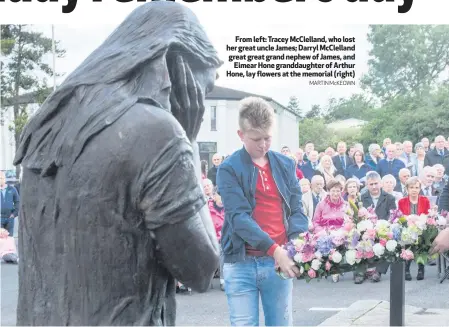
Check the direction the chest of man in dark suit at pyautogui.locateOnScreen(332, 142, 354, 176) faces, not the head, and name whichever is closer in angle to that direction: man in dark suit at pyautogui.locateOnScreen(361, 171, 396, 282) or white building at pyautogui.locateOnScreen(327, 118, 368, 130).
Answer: the man in dark suit

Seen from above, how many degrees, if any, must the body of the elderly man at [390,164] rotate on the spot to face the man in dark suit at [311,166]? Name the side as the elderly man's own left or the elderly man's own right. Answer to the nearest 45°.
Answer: approximately 90° to the elderly man's own right

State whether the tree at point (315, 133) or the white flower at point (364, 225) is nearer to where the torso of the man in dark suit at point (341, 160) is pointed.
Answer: the white flower

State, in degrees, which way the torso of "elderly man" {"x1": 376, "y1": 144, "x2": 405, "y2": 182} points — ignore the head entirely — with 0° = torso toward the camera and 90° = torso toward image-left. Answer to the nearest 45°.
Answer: approximately 0°

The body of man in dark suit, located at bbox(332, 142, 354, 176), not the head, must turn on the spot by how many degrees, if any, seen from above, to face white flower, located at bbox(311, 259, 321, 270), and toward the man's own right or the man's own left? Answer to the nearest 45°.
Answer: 0° — they already face it

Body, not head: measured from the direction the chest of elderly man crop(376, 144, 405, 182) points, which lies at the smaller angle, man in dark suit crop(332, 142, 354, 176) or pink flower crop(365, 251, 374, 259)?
the pink flower

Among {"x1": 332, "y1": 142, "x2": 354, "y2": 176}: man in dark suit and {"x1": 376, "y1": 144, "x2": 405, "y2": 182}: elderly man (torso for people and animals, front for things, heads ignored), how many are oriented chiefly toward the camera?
2

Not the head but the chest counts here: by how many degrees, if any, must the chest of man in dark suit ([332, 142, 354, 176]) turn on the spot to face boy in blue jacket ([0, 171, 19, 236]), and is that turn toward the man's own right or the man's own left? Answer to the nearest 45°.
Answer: approximately 90° to the man's own right
